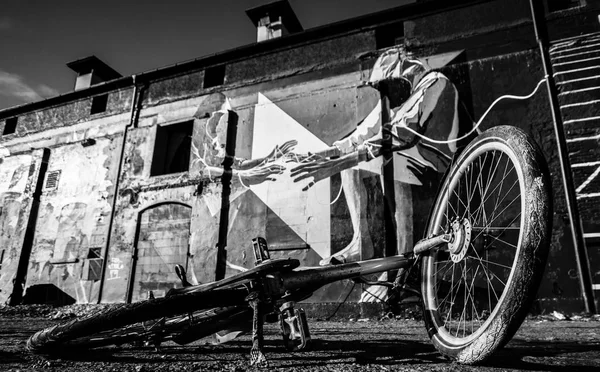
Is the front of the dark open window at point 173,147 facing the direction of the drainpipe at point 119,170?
no

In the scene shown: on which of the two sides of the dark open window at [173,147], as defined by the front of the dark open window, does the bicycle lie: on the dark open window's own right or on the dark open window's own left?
on the dark open window's own left

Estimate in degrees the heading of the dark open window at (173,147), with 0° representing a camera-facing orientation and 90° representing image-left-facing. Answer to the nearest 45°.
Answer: approximately 45°

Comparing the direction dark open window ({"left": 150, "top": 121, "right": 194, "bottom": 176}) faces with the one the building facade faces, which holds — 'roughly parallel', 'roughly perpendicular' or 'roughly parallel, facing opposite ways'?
roughly parallel

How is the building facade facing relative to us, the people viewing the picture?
facing the viewer and to the left of the viewer

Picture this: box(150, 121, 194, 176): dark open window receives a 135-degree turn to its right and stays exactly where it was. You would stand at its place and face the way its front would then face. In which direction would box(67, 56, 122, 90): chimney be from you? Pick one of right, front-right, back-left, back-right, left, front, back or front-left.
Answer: front-left
